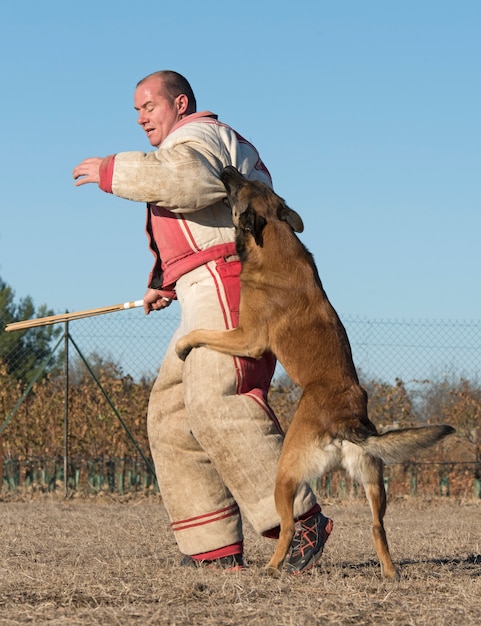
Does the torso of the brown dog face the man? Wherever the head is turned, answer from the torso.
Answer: yes

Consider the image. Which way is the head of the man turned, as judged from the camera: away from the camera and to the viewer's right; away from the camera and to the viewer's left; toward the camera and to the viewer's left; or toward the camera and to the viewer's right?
toward the camera and to the viewer's left

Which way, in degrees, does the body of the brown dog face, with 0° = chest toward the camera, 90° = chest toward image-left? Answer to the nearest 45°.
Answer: approximately 135°
